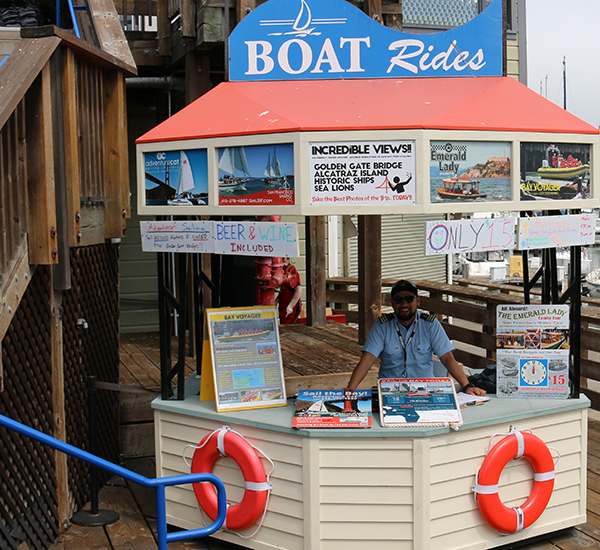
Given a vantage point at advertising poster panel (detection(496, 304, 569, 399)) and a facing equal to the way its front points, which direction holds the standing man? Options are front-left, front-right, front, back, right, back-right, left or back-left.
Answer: right

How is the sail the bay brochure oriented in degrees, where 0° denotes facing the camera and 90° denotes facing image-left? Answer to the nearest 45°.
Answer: approximately 0°

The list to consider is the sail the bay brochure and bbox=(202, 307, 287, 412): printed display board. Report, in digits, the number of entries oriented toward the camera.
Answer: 2

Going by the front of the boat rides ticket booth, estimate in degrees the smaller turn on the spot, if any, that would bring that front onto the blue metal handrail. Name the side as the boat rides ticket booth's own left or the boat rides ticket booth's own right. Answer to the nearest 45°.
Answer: approximately 45° to the boat rides ticket booth's own right

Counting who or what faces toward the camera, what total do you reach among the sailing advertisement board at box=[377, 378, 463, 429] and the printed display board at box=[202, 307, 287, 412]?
2
